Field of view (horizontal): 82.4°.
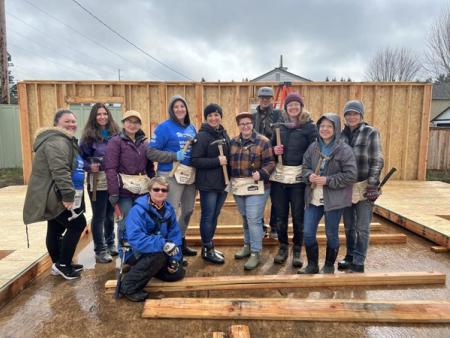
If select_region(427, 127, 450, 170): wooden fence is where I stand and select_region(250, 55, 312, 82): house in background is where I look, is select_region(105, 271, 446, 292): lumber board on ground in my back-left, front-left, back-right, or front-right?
back-left

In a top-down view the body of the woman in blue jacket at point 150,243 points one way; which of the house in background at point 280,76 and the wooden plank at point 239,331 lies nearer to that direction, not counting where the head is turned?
the wooden plank

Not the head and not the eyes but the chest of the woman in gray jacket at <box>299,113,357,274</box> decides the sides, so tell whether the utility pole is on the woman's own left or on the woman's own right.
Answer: on the woman's own right

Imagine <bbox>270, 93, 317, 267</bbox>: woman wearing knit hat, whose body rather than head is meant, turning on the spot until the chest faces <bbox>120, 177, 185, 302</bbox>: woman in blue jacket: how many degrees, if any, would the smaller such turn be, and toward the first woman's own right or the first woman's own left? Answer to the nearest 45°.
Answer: approximately 45° to the first woman's own right

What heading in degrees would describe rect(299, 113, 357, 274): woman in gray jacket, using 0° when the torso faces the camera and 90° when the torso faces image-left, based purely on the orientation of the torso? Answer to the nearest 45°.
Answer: approximately 45°

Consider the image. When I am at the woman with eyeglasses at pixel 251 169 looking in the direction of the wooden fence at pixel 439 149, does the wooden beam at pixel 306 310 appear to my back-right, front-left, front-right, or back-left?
back-right

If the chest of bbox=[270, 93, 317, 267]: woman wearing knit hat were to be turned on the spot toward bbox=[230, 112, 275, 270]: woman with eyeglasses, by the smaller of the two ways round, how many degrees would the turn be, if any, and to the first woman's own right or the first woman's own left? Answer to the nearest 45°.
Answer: approximately 90° to the first woman's own right

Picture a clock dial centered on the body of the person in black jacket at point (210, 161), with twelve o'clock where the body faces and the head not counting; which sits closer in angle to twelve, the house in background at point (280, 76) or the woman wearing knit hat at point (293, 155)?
the woman wearing knit hat

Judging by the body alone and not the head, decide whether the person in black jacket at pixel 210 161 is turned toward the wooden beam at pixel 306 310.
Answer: yes
